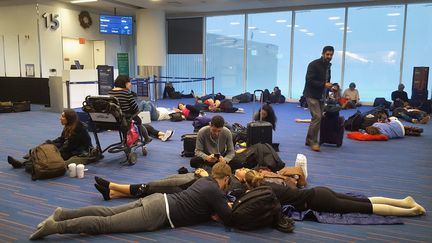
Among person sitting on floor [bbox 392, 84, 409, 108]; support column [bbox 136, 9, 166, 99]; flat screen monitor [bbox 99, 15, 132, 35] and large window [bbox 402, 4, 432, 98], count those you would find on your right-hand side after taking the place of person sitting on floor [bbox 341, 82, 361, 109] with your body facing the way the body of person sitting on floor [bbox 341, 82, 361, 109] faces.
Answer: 2

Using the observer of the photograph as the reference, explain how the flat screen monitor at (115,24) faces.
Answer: facing the viewer

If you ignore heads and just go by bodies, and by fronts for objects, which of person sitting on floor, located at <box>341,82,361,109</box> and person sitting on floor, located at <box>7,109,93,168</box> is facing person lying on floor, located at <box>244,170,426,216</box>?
person sitting on floor, located at <box>341,82,361,109</box>

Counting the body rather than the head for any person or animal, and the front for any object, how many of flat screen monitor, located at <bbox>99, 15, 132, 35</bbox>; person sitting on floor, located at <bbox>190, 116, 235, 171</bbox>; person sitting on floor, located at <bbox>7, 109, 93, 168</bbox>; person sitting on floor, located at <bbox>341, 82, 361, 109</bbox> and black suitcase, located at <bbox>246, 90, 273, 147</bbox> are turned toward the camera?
4

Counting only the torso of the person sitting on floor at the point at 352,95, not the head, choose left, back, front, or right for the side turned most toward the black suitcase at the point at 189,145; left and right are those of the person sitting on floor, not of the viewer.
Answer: front

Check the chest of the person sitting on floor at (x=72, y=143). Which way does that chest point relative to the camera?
to the viewer's left

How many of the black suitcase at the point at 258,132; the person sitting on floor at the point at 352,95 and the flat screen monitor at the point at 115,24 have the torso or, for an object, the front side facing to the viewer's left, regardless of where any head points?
0

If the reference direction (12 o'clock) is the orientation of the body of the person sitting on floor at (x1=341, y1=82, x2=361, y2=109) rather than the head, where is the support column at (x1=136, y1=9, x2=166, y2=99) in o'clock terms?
The support column is roughly at 3 o'clock from the person sitting on floor.

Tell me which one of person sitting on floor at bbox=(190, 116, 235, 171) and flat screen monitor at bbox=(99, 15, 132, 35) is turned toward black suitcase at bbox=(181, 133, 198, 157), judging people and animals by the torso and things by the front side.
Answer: the flat screen monitor

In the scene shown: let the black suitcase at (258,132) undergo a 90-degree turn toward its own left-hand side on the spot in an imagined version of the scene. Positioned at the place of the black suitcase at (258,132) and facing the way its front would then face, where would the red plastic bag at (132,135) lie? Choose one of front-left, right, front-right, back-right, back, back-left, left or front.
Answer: back

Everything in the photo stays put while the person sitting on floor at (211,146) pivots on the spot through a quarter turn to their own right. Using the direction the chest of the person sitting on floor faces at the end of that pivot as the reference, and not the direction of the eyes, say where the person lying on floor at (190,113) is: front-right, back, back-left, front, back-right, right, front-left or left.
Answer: right

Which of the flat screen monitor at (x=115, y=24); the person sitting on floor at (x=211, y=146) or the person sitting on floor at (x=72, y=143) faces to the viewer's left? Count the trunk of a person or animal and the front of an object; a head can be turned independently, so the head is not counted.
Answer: the person sitting on floor at (x=72, y=143)

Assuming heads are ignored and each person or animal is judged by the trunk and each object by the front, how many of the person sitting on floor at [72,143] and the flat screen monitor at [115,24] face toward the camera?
1

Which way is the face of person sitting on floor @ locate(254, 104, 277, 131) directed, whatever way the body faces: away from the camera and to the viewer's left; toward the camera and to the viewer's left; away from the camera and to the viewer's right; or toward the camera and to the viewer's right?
toward the camera and to the viewer's left

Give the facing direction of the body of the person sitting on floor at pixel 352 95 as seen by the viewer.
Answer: toward the camera
